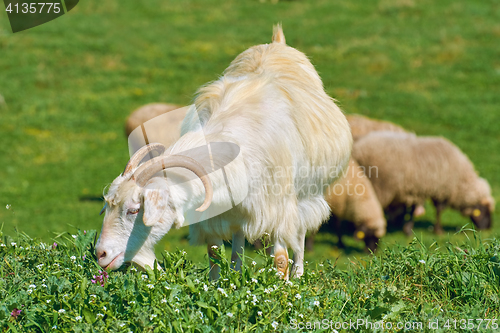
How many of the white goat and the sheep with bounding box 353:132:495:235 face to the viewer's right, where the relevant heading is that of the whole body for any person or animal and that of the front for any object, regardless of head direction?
1

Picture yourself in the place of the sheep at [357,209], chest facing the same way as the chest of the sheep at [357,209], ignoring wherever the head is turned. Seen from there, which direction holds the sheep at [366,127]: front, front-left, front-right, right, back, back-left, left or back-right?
back-left

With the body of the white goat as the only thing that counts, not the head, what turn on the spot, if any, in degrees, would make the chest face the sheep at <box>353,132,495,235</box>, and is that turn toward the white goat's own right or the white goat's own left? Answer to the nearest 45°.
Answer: approximately 180°

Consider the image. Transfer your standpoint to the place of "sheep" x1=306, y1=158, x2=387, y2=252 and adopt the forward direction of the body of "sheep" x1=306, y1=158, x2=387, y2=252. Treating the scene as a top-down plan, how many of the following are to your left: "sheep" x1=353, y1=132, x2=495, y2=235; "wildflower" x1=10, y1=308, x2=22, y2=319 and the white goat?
1

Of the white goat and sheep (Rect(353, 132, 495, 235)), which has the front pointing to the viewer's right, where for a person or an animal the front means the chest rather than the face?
the sheep

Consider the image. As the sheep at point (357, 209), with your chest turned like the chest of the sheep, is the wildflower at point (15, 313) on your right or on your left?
on your right

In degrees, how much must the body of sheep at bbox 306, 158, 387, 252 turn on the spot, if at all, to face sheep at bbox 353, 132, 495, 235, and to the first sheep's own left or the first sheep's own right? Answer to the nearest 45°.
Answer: approximately 90° to the first sheep's own left

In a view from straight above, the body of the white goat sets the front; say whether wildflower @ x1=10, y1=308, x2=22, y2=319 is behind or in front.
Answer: in front

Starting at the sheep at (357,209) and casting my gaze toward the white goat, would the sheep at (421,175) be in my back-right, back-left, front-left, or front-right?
back-left

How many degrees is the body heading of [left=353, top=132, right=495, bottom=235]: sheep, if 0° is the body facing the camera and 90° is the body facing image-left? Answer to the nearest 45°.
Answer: approximately 270°

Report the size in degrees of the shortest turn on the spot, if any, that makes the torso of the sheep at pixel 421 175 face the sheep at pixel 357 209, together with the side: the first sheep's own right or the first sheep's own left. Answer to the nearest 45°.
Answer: approximately 135° to the first sheep's own right
